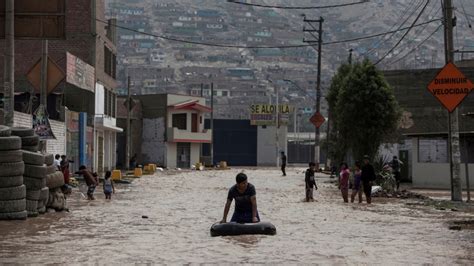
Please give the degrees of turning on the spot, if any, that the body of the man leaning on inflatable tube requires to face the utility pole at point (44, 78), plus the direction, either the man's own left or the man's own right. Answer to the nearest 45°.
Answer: approximately 135° to the man's own right

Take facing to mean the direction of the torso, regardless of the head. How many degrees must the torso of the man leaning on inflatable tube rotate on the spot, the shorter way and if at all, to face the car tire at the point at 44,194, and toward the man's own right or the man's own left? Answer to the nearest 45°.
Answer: approximately 135° to the man's own right

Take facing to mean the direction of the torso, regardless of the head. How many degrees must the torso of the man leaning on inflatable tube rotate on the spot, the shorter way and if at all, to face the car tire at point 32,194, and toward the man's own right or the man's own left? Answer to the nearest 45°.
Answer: approximately 135° to the man's own right

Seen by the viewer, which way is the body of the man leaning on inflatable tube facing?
toward the camera
